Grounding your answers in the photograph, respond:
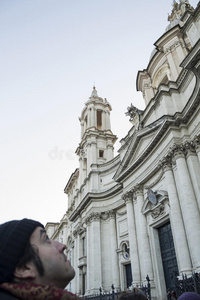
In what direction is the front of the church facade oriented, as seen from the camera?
facing the viewer and to the left of the viewer

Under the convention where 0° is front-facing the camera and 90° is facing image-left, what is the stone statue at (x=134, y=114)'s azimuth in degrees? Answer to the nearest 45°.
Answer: approximately 45°
